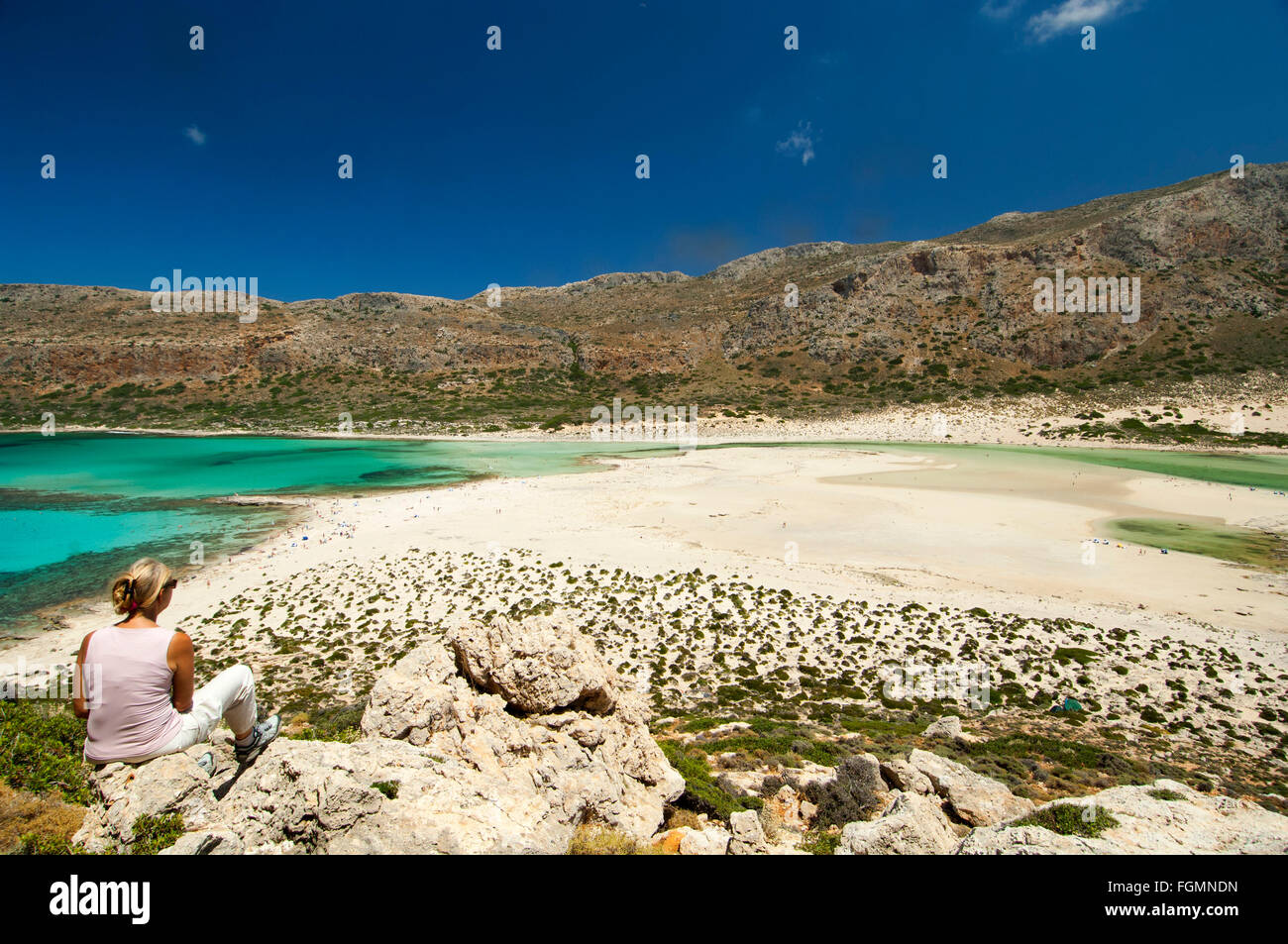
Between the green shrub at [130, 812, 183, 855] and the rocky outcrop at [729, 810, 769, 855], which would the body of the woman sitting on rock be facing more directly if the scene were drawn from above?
the rocky outcrop

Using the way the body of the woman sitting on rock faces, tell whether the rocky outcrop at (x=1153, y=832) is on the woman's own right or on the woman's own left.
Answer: on the woman's own right

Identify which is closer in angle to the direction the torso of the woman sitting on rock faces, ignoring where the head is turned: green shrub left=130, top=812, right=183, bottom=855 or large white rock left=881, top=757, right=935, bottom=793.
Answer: the large white rock

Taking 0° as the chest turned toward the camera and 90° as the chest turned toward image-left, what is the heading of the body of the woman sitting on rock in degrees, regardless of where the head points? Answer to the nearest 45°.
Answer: approximately 225°

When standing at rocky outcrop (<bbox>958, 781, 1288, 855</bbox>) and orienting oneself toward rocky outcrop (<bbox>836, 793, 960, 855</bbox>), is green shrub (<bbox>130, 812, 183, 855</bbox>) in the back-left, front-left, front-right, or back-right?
front-left
